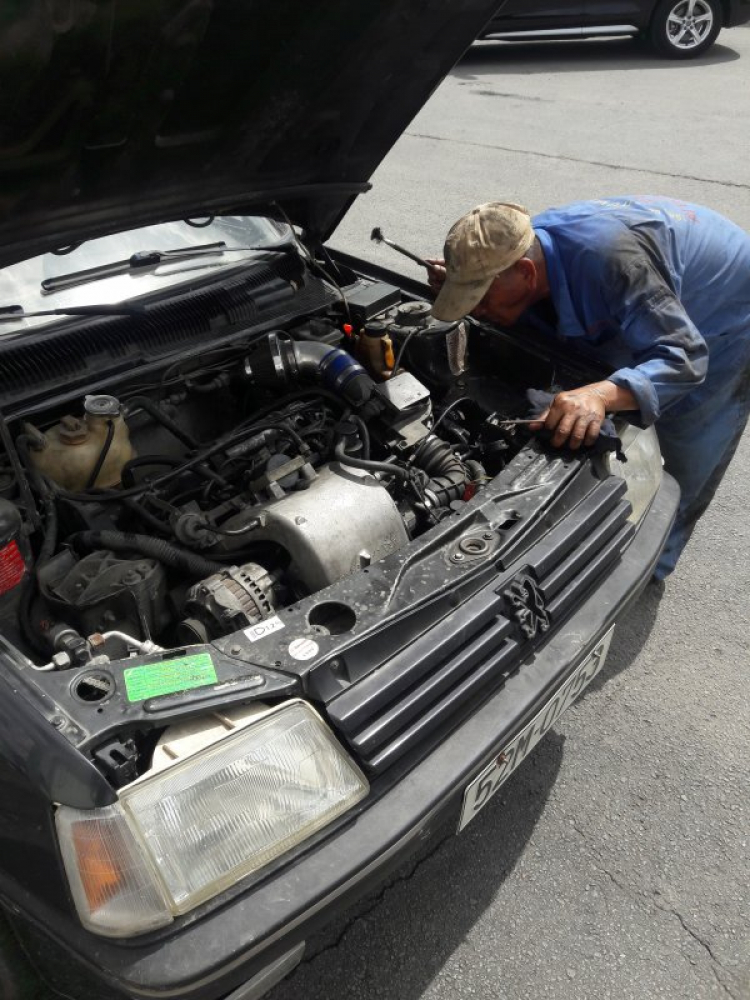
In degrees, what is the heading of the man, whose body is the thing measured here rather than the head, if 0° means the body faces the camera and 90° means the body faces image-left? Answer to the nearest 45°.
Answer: approximately 90°

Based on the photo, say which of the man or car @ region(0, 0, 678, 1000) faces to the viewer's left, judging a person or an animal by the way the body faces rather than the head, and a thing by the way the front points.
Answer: the man

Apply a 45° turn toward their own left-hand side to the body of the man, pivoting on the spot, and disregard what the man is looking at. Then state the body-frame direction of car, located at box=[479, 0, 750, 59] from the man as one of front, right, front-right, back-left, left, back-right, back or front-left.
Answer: back-right

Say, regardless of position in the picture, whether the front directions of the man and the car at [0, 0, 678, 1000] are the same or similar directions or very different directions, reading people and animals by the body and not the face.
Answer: very different directions

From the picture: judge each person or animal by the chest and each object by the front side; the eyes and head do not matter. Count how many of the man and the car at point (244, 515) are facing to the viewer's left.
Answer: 1

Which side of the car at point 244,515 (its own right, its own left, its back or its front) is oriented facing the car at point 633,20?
left

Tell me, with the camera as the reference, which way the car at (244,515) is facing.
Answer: facing the viewer and to the right of the viewer
